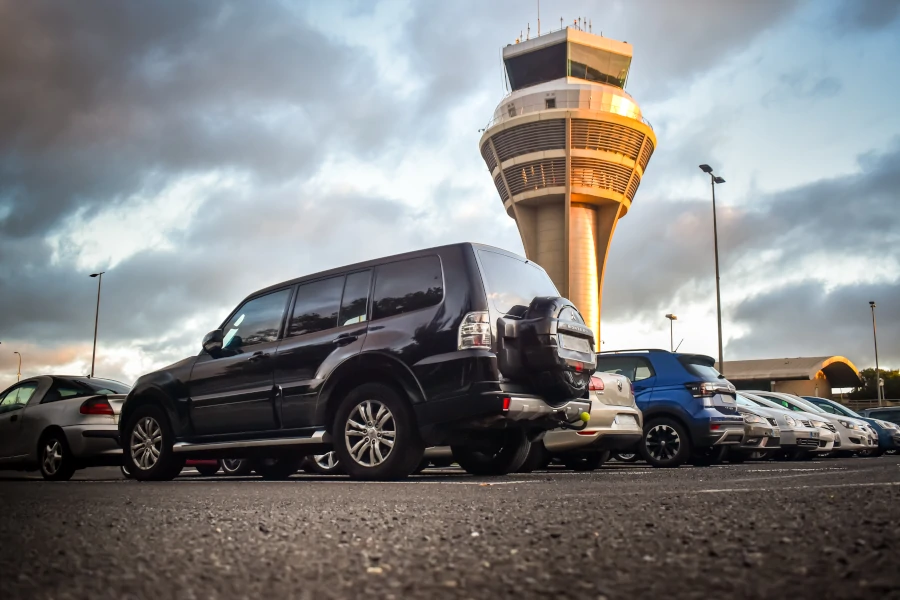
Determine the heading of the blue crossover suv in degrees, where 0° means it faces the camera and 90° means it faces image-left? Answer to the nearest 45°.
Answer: approximately 135°

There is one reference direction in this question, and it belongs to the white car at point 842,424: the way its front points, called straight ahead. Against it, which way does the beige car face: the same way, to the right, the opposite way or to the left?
the opposite way

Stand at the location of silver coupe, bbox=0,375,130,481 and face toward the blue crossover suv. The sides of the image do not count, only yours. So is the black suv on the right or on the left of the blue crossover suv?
right

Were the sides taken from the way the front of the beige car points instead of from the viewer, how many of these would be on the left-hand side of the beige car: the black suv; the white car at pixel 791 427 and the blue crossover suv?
1

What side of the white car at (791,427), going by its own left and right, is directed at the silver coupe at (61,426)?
right

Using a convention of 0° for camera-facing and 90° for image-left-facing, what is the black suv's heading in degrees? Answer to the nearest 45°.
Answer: approximately 135°

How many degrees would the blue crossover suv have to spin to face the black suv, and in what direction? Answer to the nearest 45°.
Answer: approximately 90° to its left

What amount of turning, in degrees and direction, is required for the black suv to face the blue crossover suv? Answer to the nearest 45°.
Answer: approximately 90° to its right

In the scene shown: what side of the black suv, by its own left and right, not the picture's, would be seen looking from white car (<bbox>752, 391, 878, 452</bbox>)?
right

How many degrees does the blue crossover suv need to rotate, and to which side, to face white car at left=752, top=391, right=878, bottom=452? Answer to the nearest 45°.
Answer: approximately 90° to its right

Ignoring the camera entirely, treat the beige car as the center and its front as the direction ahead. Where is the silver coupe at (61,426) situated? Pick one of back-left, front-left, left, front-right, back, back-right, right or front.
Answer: front-left

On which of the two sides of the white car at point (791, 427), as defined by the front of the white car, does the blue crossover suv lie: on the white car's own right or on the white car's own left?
on the white car's own right

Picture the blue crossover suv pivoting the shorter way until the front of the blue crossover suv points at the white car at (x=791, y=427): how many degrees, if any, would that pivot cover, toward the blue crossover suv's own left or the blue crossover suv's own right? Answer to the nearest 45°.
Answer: approximately 90° to the blue crossover suv's own right
